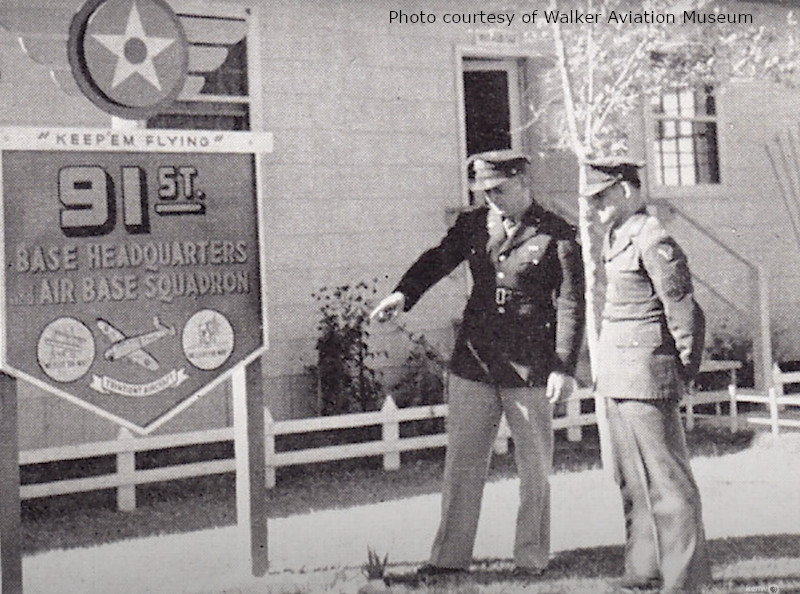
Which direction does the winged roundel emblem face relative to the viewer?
toward the camera

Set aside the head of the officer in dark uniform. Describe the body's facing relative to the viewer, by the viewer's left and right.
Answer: facing the viewer and to the left of the viewer

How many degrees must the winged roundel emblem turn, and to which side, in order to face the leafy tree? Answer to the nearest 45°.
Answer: approximately 135° to its left

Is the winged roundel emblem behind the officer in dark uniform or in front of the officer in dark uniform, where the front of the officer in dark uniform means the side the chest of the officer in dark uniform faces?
in front

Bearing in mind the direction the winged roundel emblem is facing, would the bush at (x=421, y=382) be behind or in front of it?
behind

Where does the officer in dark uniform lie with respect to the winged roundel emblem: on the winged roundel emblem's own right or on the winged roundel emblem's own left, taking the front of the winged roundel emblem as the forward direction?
on the winged roundel emblem's own left

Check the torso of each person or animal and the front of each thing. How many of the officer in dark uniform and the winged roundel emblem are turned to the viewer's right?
0

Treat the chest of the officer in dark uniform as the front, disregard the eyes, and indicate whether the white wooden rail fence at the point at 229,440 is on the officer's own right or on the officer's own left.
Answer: on the officer's own right
